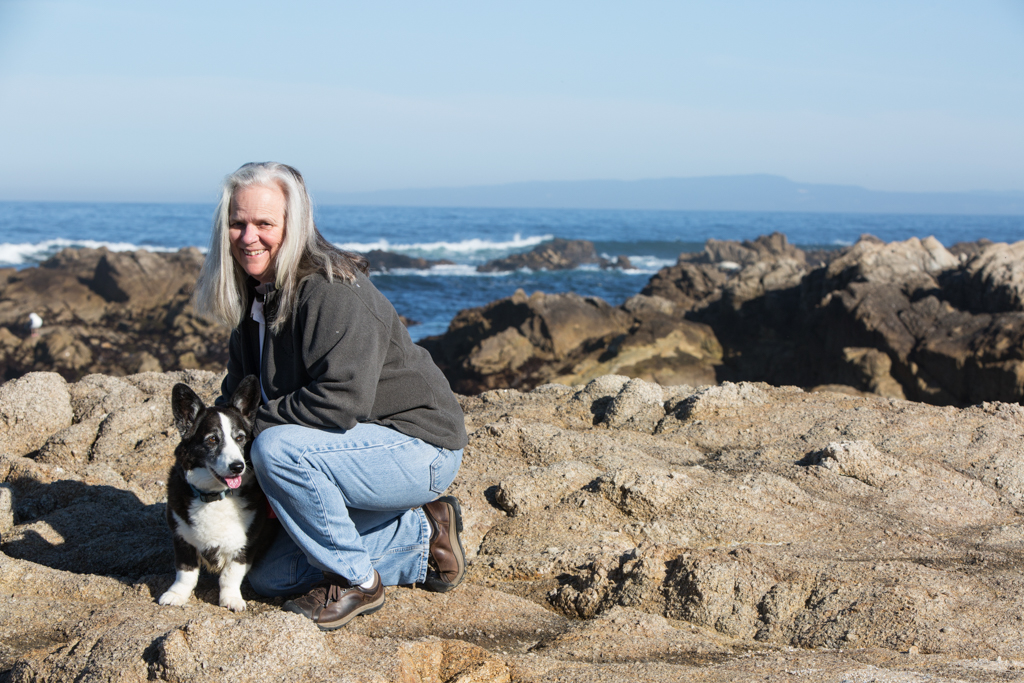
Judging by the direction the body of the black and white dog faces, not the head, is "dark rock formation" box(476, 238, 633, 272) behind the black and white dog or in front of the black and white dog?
behind

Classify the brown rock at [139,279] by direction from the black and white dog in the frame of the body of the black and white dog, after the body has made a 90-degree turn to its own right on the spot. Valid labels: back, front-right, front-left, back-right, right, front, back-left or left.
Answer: right

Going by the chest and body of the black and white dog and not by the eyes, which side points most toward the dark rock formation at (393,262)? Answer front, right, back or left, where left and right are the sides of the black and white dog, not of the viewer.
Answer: back

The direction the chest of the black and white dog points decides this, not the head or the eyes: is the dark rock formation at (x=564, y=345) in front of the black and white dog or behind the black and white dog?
behind

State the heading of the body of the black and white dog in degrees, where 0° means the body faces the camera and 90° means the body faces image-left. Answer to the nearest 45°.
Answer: approximately 0°

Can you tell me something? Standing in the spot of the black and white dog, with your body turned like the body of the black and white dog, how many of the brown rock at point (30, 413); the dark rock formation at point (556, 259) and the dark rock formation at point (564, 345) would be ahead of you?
0

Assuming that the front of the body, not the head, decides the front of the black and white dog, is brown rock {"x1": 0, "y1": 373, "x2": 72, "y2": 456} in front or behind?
behind

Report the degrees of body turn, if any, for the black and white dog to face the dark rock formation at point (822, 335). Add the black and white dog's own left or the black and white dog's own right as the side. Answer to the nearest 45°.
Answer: approximately 135° to the black and white dog's own left

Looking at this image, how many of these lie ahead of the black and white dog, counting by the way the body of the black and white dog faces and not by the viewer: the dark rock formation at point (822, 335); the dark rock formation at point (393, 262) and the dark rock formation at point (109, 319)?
0

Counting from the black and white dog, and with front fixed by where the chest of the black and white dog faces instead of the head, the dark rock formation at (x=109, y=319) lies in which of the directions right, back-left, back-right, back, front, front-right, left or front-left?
back
